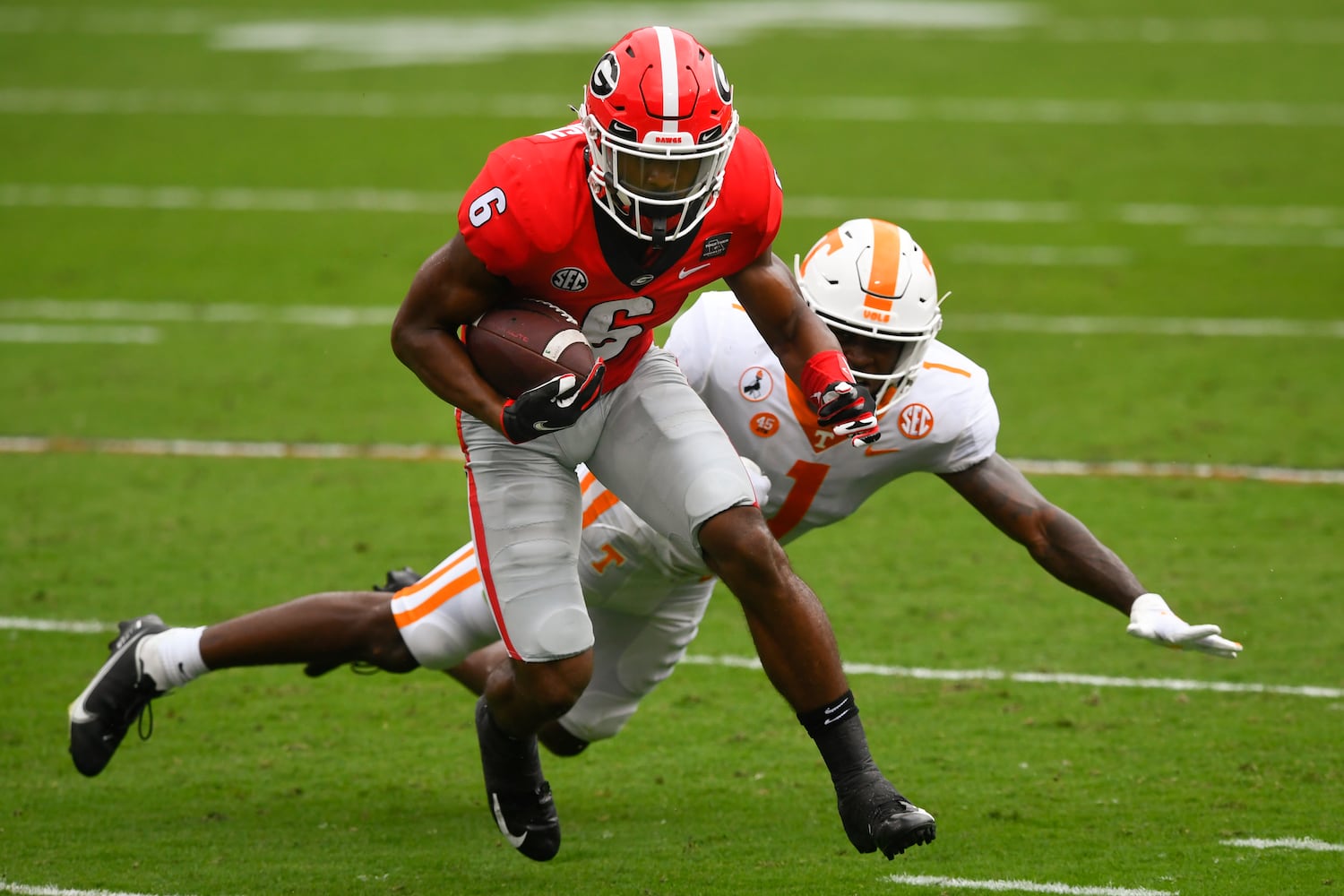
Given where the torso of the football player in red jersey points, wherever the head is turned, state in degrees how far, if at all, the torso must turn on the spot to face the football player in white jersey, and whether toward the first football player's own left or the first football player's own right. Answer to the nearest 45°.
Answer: approximately 135° to the first football player's own left

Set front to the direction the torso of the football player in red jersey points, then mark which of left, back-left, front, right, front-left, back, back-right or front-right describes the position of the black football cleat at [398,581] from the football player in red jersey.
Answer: back-right

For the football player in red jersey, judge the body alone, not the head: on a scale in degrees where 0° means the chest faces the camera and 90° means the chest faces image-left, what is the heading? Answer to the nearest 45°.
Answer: approximately 0°
